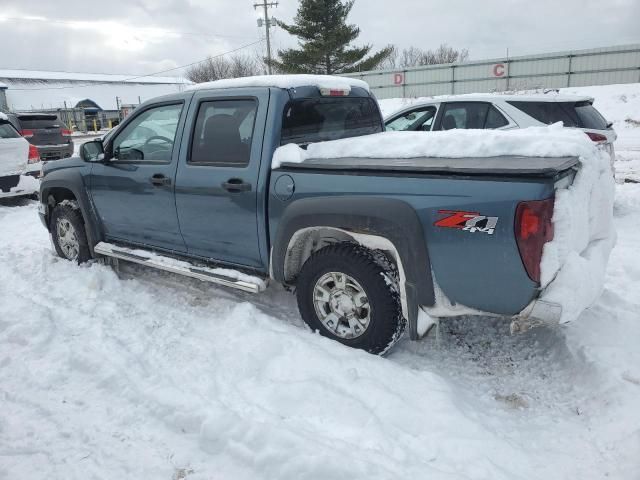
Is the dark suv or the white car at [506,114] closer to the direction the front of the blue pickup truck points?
the dark suv

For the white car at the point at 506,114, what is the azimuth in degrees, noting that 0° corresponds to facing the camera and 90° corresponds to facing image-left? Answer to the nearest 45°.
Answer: approximately 135°

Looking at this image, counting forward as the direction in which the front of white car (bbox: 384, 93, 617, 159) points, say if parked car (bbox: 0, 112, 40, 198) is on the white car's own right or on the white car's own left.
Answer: on the white car's own left

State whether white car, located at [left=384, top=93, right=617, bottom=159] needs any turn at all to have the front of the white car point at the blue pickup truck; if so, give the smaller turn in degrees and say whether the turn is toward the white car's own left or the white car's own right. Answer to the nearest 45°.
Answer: approximately 135° to the white car's own left

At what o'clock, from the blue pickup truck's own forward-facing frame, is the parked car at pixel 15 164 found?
The parked car is roughly at 12 o'clock from the blue pickup truck.

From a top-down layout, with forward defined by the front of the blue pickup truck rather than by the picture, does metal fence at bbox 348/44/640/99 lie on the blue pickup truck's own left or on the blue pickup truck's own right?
on the blue pickup truck's own right

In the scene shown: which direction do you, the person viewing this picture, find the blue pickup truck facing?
facing away from the viewer and to the left of the viewer
